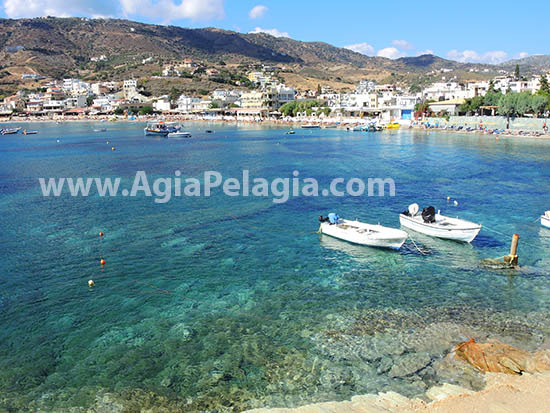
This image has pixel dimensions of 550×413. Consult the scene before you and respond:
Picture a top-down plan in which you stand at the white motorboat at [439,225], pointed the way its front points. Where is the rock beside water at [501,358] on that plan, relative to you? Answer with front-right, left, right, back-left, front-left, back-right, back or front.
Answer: front-right

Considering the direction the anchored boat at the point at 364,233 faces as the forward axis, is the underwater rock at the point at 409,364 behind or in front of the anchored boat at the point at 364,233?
in front

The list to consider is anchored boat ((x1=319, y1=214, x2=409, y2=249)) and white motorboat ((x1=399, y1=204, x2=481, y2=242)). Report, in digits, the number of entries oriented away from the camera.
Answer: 0

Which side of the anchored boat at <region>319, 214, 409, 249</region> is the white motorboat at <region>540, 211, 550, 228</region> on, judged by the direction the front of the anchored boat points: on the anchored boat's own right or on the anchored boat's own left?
on the anchored boat's own left

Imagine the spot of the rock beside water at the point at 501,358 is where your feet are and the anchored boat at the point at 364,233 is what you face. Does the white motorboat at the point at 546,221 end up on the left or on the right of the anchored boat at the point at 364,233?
right

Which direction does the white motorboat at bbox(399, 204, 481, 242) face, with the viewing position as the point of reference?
facing the viewer and to the right of the viewer

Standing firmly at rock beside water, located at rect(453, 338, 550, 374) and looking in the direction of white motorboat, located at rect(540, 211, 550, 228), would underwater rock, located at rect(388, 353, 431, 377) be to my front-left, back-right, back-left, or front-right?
back-left

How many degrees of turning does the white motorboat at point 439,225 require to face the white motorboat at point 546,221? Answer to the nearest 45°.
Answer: approximately 90° to its left

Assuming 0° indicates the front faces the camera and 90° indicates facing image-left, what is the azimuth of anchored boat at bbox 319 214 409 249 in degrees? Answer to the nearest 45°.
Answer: approximately 315°

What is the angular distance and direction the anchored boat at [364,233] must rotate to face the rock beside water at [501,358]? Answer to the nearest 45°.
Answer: approximately 45° to its right
